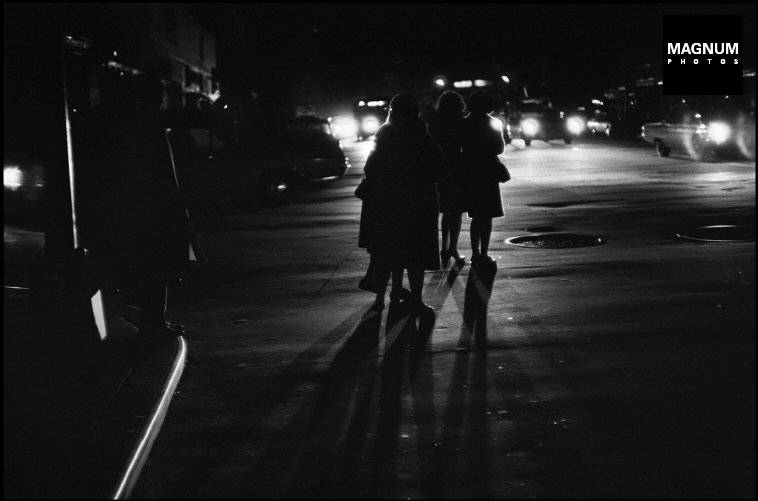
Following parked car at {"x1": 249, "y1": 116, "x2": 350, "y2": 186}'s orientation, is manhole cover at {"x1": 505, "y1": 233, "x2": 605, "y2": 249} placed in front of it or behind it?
in front

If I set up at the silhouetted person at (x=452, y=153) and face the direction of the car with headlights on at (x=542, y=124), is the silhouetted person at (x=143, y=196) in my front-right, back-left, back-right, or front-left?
back-left

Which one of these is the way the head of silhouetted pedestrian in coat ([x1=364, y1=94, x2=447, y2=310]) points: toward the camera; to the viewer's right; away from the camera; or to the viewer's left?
away from the camera

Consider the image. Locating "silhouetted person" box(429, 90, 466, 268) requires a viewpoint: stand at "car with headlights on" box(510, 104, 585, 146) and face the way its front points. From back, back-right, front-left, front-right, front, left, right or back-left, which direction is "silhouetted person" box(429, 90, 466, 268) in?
front-right
